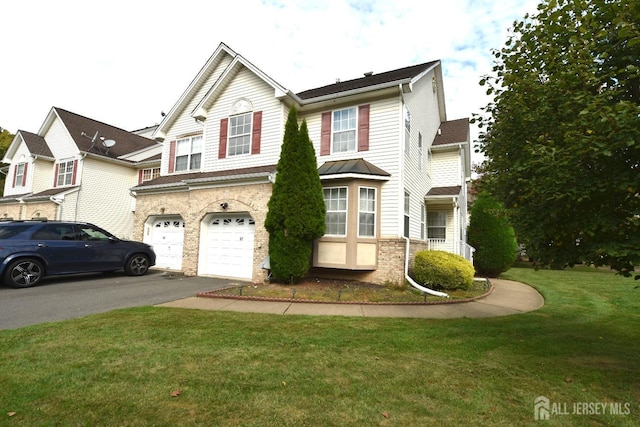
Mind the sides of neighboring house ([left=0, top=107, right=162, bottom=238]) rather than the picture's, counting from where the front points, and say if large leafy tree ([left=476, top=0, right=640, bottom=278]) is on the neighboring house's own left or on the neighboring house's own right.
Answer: on the neighboring house's own left

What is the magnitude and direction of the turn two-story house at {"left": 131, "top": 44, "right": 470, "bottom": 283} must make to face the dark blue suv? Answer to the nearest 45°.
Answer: approximately 45° to its right

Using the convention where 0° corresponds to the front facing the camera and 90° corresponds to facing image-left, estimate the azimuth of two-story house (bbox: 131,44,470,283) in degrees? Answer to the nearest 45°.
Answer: approximately 45°

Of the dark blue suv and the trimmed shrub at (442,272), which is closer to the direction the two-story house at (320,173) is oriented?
the dark blue suv

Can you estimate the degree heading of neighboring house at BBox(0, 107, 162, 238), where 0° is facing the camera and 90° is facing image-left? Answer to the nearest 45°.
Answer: approximately 45°

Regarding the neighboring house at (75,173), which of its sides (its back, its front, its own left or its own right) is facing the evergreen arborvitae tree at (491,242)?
left

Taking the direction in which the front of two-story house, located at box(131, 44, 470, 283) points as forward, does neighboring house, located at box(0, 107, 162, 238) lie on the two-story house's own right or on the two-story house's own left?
on the two-story house's own right

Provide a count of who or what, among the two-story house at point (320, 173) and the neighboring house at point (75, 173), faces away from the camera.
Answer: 0
